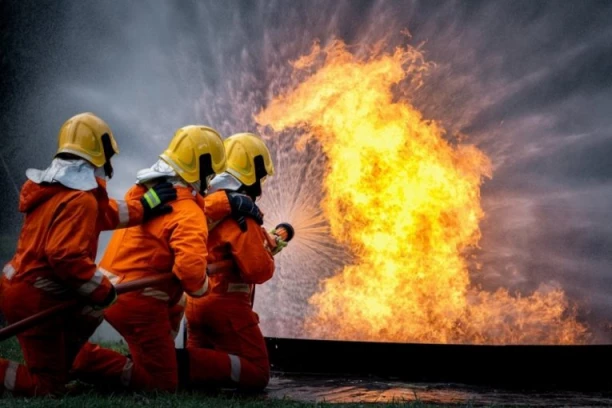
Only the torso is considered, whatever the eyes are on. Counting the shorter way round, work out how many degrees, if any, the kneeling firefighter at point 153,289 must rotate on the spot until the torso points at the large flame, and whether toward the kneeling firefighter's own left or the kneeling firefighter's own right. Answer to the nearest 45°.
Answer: approximately 45° to the kneeling firefighter's own left

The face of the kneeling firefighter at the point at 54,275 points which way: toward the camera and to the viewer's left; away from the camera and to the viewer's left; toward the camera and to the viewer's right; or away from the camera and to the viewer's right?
away from the camera and to the viewer's right

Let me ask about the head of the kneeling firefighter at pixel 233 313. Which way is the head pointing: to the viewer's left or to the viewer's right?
to the viewer's right

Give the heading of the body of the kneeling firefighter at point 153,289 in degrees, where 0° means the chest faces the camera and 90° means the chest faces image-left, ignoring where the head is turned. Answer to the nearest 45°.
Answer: approximately 270°

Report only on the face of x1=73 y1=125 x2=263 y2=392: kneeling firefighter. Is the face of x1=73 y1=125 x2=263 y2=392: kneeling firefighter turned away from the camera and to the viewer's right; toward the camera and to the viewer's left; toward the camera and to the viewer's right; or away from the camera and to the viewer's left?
away from the camera and to the viewer's right
